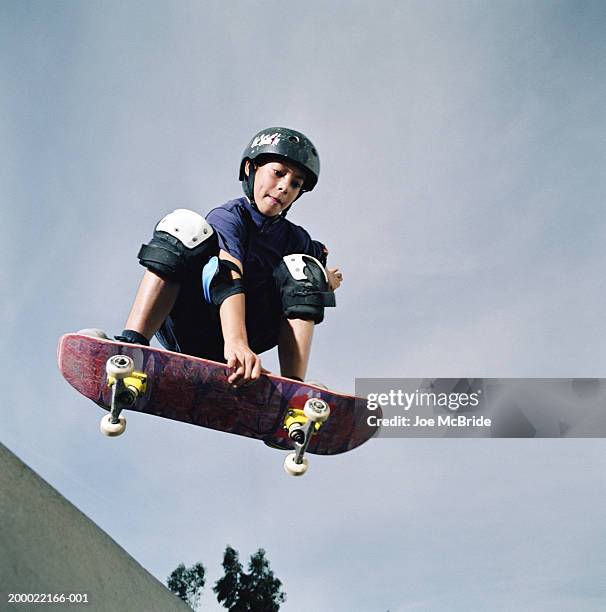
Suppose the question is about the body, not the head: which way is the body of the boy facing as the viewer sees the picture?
toward the camera
